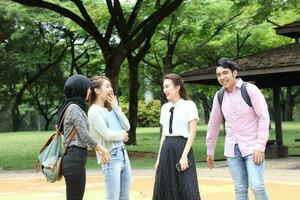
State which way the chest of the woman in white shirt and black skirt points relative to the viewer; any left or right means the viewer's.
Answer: facing the viewer and to the left of the viewer

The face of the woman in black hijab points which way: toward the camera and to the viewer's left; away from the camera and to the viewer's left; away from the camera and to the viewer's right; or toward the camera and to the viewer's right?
away from the camera and to the viewer's right

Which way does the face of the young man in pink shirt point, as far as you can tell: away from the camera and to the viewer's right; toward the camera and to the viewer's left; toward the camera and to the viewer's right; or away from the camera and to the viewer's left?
toward the camera and to the viewer's left

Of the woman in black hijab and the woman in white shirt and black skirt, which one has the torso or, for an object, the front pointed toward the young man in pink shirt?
the woman in black hijab

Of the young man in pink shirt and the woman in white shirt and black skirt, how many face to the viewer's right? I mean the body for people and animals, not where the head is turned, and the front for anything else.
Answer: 0

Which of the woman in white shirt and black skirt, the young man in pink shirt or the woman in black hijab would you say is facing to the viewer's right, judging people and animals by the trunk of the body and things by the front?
the woman in black hijab

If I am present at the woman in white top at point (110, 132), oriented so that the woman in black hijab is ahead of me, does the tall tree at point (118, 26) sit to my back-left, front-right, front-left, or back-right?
back-right

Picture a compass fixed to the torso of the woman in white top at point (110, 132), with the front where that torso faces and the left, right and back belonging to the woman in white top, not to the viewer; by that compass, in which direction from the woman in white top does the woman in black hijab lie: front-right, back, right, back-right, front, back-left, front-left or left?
right

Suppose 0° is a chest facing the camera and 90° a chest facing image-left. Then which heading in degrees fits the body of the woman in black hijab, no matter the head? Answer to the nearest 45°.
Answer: approximately 270°

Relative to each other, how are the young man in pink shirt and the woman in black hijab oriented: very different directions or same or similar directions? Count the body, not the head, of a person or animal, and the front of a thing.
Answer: very different directions

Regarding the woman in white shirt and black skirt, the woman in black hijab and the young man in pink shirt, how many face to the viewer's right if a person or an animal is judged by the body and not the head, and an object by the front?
1

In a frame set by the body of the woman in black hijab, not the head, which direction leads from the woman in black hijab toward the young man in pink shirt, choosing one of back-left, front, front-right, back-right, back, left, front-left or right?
front
